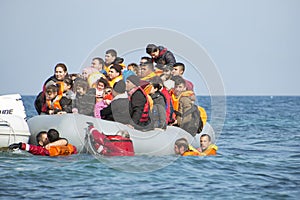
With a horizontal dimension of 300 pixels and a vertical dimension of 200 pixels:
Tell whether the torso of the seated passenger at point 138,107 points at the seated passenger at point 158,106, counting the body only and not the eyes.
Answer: no

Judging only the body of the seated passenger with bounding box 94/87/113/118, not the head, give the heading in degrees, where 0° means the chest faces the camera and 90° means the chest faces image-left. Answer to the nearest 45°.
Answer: approximately 45°

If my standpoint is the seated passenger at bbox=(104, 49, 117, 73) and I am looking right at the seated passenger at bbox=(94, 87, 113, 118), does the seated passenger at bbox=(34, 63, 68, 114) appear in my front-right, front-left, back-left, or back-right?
front-right

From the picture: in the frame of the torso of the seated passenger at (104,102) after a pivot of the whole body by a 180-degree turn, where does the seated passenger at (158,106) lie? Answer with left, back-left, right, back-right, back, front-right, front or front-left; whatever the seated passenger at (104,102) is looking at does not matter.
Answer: front-right

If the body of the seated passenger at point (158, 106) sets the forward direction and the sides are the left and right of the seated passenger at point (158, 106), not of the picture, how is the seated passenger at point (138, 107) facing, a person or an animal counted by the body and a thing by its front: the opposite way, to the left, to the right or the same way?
the same way

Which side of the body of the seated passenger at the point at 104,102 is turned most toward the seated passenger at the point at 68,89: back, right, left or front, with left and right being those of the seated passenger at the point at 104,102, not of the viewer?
right

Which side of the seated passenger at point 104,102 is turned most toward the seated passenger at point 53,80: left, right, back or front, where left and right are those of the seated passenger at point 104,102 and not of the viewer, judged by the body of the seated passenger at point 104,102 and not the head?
right
